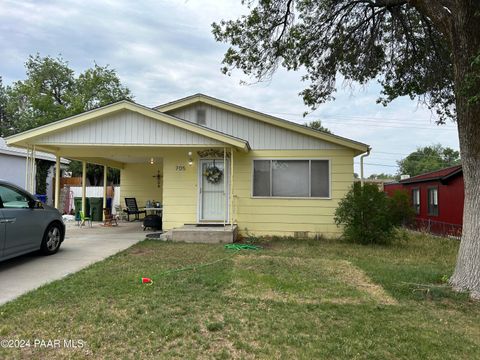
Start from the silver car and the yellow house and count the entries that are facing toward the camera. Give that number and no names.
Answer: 1

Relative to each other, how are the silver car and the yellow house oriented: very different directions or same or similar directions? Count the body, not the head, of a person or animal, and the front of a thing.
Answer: very different directions

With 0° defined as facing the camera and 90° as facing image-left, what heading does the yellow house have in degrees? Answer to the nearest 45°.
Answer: approximately 0°

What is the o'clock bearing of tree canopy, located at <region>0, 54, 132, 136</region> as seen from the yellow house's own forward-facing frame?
The tree canopy is roughly at 5 o'clock from the yellow house.

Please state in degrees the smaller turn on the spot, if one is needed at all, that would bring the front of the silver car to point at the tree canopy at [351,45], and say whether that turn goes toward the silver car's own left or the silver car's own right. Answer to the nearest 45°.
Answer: approximately 45° to the silver car's own right

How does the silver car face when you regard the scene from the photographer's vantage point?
facing away from the viewer and to the right of the viewer
